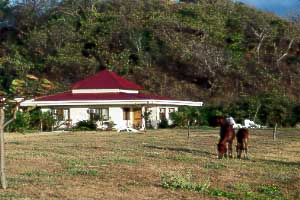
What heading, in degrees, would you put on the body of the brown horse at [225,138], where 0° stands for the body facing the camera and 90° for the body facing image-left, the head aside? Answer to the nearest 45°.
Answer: approximately 45°

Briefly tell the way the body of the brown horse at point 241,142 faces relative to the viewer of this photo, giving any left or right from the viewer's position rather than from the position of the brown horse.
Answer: facing away from the viewer

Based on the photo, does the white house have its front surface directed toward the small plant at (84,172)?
yes

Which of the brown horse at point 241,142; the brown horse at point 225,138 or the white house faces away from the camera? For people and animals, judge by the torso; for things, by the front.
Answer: the brown horse at point 241,142

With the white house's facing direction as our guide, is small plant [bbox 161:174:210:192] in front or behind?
in front

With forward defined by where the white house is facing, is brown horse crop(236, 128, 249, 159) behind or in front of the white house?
in front

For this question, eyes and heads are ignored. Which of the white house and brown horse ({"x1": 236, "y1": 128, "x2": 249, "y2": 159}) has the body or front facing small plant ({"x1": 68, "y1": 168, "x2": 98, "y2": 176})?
the white house

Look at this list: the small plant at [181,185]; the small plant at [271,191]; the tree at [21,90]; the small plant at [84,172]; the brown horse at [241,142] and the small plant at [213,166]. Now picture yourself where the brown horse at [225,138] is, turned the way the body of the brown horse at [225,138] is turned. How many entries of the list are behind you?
1

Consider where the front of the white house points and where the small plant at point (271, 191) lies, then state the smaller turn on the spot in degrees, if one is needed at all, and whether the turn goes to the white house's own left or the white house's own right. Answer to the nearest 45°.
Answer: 0° — it already faces it

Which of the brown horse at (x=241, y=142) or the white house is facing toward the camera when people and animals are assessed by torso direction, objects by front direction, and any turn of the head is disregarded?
the white house

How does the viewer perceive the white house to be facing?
facing the viewer

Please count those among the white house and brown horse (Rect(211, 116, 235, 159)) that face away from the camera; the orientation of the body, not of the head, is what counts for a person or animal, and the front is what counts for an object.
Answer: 0
